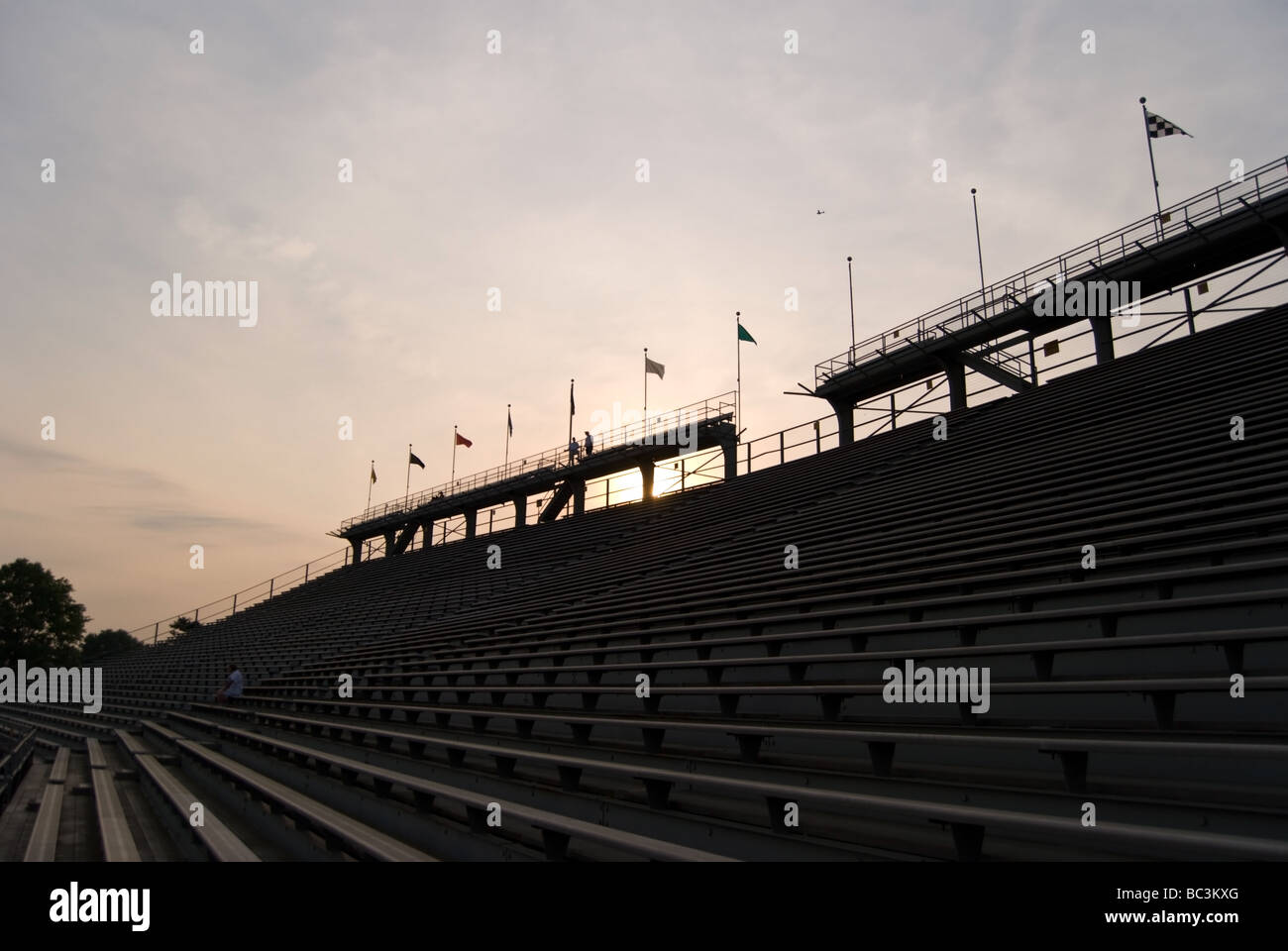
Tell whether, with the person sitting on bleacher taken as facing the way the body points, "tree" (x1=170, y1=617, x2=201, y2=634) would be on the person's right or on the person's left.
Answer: on the person's right

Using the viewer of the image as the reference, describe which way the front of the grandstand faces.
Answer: facing the viewer and to the left of the viewer

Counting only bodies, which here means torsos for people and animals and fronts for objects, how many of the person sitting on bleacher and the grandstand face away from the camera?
0

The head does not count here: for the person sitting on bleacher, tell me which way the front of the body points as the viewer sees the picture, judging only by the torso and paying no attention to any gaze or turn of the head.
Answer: to the viewer's left
